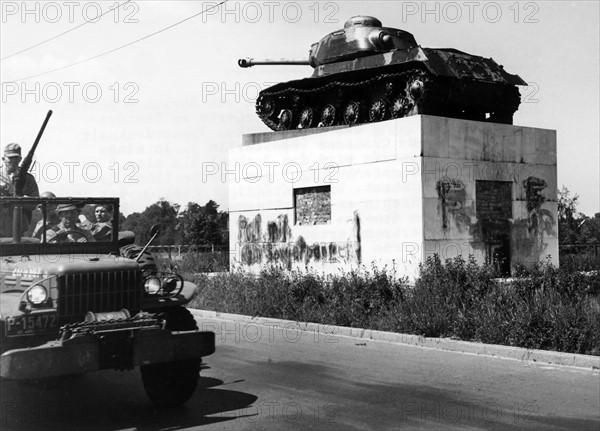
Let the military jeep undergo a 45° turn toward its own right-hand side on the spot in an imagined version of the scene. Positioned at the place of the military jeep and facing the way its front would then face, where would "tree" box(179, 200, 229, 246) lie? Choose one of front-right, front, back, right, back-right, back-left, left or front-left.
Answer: back

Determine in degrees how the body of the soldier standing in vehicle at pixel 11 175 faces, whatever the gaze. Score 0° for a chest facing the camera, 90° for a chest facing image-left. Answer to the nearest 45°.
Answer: approximately 315°

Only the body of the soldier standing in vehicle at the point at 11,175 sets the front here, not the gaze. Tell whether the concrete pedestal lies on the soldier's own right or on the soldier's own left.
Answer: on the soldier's own left
